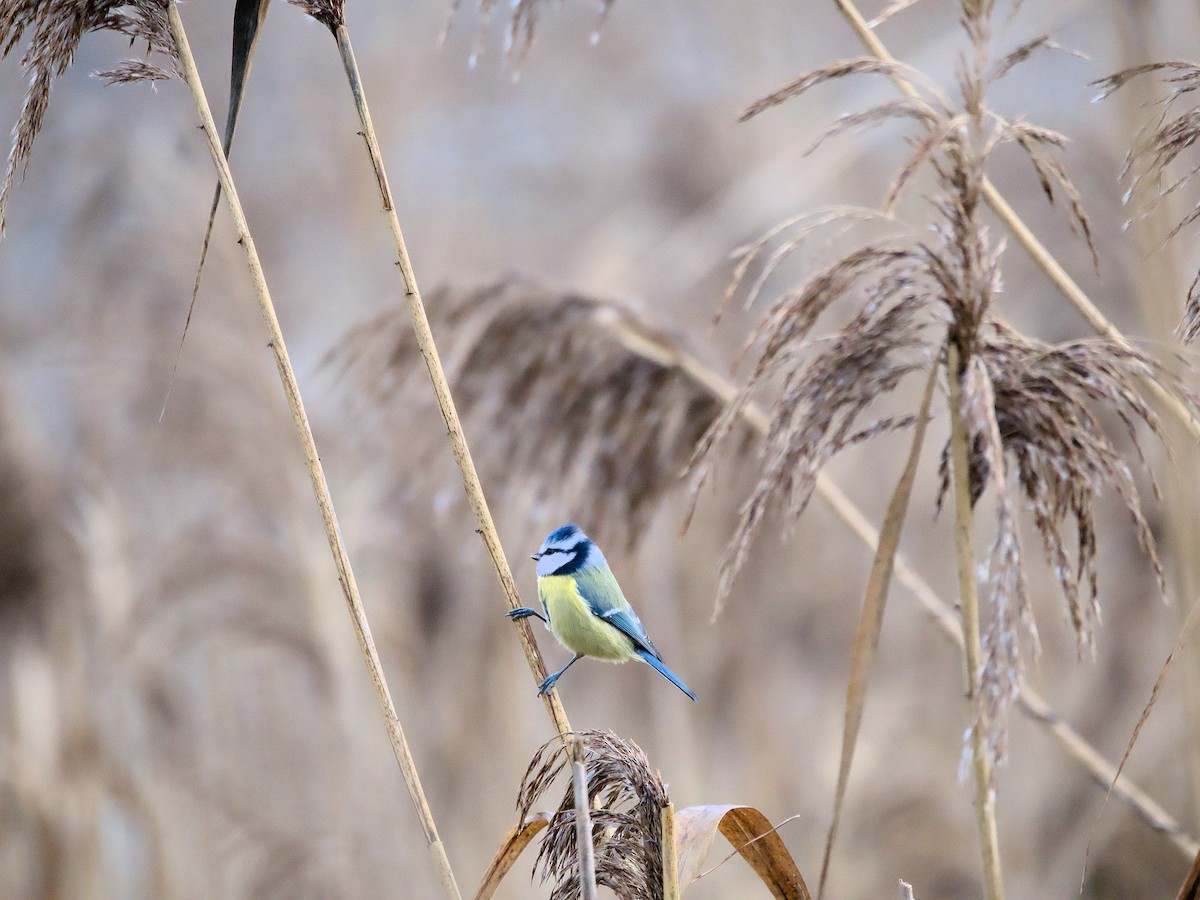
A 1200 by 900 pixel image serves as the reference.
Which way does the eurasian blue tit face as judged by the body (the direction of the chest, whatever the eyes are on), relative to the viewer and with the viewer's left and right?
facing to the left of the viewer
